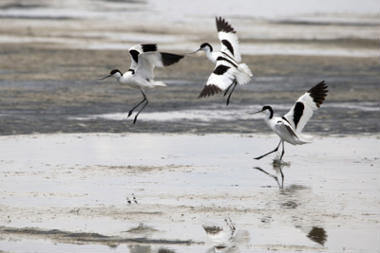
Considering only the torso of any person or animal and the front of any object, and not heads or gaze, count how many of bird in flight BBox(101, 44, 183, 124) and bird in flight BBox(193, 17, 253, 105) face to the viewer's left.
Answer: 2

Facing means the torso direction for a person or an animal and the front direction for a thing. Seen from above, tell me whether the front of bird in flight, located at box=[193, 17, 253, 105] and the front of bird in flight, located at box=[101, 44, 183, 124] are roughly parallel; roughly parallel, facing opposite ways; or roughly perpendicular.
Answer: roughly parallel

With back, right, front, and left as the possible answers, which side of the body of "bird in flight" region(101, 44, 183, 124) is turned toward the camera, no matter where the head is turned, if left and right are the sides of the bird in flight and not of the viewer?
left

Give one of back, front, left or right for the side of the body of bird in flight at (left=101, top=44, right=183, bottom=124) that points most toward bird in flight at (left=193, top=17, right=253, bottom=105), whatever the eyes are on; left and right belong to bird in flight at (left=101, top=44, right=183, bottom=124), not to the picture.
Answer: back

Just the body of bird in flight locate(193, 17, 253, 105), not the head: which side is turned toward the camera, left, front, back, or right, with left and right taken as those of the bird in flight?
left

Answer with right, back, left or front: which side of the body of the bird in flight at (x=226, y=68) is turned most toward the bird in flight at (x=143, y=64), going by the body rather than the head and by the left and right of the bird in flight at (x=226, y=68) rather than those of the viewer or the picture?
front
